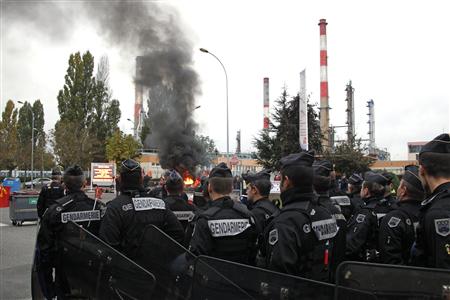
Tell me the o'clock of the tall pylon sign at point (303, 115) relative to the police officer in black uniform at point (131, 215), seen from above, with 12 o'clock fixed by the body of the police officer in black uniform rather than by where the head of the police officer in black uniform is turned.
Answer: The tall pylon sign is roughly at 1 o'clock from the police officer in black uniform.

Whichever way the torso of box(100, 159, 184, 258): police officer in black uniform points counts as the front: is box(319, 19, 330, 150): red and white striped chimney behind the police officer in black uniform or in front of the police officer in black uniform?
in front

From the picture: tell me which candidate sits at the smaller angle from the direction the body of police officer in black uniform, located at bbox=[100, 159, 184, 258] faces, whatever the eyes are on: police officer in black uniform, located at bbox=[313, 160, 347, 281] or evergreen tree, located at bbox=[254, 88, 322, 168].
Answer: the evergreen tree

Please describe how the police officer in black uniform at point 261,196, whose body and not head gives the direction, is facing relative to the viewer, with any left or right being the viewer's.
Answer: facing away from the viewer and to the left of the viewer

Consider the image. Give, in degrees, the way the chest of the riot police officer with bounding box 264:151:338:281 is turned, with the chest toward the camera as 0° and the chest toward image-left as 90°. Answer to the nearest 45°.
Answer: approximately 135°

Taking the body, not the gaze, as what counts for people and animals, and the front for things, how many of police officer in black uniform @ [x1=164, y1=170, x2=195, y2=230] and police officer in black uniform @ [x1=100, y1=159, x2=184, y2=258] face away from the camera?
2

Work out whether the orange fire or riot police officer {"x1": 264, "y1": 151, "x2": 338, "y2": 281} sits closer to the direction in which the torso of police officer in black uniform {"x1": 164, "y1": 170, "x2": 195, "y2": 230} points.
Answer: the orange fire

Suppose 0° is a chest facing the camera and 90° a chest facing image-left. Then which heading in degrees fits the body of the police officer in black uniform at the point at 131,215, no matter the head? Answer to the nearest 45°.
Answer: approximately 180°

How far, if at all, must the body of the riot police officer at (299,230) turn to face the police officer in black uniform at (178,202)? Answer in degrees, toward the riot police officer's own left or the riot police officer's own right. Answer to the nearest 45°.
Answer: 0° — they already face them

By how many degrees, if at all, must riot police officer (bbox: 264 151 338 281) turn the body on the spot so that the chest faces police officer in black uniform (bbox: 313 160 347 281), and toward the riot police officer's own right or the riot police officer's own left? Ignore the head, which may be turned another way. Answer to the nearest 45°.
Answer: approximately 45° to the riot police officer's own right

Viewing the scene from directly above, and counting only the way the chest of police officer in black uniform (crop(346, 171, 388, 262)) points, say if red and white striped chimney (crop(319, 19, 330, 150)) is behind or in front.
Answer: in front

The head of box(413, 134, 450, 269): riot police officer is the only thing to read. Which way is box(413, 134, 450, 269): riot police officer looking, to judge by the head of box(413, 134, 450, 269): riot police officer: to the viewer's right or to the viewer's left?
to the viewer's left

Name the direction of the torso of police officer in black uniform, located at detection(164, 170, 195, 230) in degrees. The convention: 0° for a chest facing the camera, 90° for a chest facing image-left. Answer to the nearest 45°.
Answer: approximately 180°

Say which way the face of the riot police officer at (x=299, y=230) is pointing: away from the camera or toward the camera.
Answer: away from the camera

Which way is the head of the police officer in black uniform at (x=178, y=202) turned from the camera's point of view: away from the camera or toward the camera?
away from the camera
